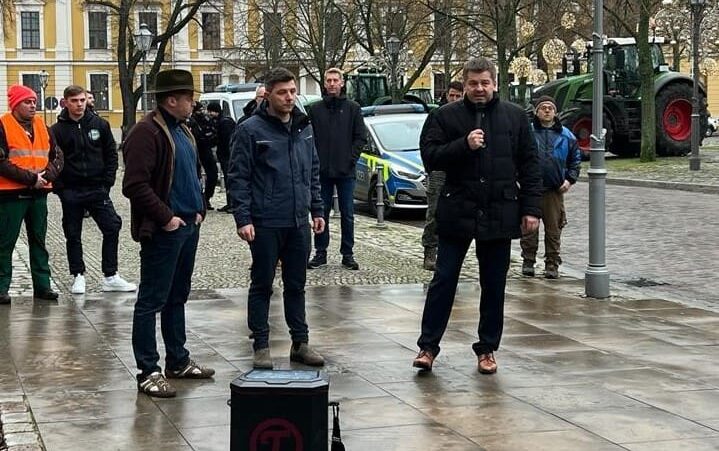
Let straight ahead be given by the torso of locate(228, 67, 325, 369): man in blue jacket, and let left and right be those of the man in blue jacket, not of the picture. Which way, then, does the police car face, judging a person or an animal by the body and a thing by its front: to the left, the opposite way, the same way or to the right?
the same way

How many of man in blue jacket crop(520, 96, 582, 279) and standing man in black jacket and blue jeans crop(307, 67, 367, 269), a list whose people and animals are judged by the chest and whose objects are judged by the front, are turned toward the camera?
2

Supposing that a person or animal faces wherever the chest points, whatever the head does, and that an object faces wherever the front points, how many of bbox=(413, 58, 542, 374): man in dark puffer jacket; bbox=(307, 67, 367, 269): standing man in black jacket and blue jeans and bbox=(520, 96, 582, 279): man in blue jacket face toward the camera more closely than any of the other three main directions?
3

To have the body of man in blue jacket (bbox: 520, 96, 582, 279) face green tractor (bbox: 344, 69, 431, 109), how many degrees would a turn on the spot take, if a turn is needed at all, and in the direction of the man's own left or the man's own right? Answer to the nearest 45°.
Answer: approximately 180°

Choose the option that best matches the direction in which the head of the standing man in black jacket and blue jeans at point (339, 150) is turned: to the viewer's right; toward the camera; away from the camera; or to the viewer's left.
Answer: toward the camera

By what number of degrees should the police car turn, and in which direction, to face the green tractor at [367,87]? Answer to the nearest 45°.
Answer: approximately 135° to its left

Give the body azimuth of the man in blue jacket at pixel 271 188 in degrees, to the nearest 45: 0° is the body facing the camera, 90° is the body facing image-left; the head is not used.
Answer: approximately 315°

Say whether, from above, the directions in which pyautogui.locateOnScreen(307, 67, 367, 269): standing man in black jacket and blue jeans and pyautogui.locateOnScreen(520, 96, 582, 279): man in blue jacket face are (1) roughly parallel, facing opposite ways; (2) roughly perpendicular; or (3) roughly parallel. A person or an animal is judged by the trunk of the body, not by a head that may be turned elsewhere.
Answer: roughly parallel

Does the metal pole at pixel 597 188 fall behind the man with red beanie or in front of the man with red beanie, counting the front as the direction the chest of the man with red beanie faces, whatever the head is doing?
in front

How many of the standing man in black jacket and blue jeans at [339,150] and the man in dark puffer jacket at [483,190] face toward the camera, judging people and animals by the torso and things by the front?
2

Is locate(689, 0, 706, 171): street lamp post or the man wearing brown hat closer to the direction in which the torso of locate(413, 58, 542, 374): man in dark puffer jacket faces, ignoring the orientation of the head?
the man wearing brown hat

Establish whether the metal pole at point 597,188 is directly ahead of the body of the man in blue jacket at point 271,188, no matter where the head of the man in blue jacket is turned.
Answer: no

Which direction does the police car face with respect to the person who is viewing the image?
facing the viewer and to the right of the viewer

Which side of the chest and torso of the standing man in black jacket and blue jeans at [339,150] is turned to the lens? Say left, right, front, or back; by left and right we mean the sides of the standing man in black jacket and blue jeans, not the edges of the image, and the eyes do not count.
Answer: front

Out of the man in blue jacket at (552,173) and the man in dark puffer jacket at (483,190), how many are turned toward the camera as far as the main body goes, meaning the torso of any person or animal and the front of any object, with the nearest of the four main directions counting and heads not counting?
2

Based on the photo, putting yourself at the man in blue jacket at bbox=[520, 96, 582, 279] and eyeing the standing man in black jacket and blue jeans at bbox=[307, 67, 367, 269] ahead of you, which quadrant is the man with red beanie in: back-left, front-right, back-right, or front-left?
front-left
